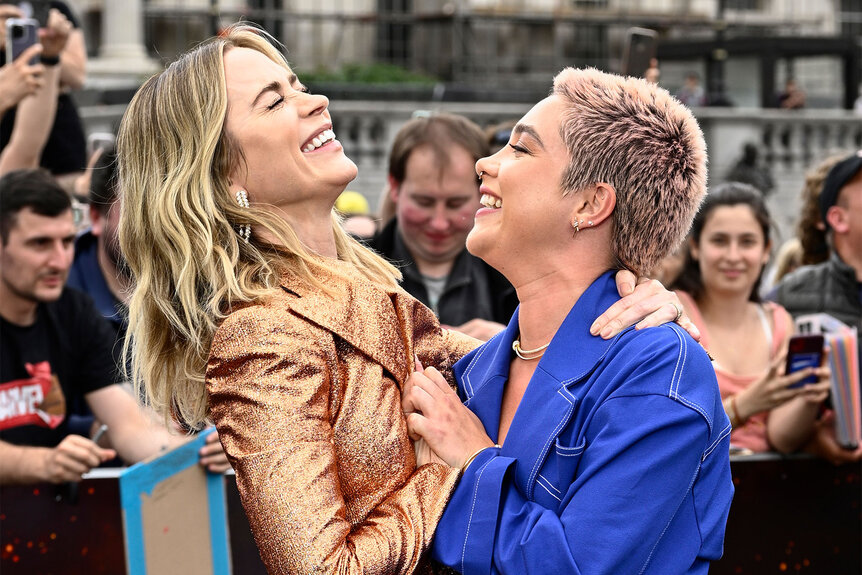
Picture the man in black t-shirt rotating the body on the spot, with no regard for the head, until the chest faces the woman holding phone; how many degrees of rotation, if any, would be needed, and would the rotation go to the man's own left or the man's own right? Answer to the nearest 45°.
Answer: approximately 45° to the man's own left

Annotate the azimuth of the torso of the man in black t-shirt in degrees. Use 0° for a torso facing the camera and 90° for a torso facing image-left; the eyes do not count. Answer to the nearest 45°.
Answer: approximately 315°

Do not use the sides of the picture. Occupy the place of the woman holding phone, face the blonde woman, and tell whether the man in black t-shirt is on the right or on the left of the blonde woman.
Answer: right

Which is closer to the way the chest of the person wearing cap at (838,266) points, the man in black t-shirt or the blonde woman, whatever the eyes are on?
the blonde woman

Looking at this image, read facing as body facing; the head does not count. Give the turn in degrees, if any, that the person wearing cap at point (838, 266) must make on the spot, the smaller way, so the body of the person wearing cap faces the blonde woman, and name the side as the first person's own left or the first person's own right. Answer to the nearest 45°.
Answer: approximately 45° to the first person's own right

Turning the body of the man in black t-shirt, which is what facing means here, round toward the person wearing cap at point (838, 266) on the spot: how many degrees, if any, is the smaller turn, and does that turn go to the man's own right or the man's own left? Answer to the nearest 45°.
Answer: approximately 45° to the man's own left
